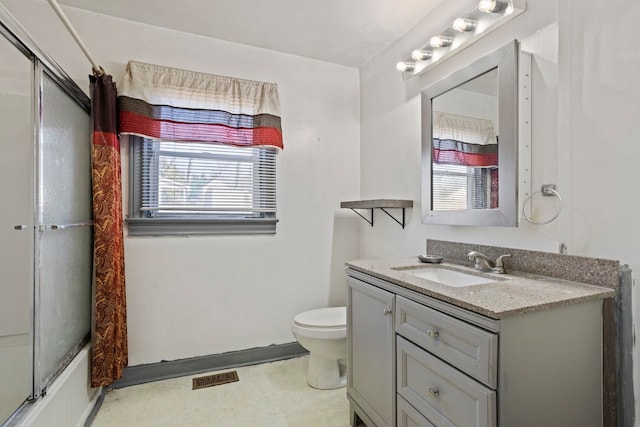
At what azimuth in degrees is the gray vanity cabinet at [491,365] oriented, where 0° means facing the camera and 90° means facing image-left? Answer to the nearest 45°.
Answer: approximately 45°

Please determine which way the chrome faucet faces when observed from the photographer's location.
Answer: facing the viewer and to the left of the viewer

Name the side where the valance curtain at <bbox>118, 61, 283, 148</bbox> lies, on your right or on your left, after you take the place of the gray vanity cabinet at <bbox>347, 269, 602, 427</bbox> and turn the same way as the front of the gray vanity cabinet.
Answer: on your right

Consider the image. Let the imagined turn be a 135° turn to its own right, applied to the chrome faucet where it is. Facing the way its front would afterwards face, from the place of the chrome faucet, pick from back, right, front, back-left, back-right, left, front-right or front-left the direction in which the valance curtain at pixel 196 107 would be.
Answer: left

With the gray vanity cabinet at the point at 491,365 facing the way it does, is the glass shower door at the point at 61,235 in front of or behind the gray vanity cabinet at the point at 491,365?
in front

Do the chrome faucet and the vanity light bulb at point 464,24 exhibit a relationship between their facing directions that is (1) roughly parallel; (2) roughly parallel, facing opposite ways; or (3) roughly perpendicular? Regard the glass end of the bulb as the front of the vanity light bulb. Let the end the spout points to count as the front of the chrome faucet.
roughly parallel
